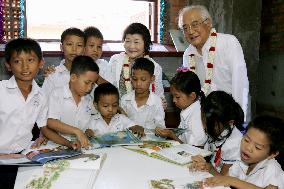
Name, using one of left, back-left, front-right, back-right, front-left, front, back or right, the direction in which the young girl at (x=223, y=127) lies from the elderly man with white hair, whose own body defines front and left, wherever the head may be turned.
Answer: front-left

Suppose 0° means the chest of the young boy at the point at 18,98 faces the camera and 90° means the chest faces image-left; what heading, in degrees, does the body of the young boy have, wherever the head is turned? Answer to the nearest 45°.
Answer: approximately 0°

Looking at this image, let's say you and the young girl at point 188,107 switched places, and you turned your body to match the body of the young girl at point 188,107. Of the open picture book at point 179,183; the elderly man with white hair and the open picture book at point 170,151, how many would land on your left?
2

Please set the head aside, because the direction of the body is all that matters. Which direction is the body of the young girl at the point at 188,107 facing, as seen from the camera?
to the viewer's left

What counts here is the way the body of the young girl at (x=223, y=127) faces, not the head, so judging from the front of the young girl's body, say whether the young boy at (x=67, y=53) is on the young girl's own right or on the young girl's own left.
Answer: on the young girl's own right

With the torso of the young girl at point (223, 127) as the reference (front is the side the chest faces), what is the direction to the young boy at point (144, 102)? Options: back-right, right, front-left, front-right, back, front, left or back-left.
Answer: right

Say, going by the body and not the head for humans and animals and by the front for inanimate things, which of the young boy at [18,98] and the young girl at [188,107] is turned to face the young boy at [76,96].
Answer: the young girl

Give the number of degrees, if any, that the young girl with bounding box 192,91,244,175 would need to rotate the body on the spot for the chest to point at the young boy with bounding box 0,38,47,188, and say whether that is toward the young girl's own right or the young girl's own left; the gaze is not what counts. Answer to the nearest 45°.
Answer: approximately 45° to the young girl's own right
